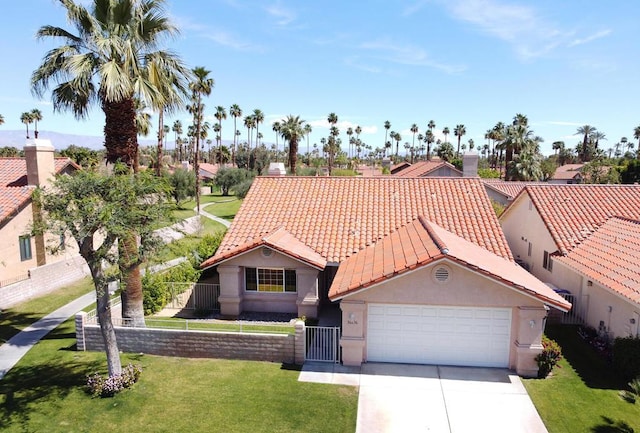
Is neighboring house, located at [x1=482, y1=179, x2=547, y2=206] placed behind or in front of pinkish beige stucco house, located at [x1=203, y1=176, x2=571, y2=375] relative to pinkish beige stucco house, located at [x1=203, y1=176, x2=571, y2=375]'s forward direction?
behind

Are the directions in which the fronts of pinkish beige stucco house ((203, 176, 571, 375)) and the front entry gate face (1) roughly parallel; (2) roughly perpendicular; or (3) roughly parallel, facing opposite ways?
roughly parallel

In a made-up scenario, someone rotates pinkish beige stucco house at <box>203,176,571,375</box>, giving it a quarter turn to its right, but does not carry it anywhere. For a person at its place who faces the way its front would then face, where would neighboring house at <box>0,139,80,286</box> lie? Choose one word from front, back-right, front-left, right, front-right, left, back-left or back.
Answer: front

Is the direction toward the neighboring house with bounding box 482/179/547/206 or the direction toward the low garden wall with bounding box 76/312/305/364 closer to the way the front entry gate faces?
the low garden wall

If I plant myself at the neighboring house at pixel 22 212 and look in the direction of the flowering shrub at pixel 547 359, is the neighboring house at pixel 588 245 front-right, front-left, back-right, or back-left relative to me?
front-left

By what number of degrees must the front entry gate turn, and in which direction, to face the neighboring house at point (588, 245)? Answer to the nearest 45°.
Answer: approximately 135° to its left

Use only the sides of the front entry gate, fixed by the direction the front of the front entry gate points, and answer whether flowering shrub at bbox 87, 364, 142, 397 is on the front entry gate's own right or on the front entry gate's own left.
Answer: on the front entry gate's own right

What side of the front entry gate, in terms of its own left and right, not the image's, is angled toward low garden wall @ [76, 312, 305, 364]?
right

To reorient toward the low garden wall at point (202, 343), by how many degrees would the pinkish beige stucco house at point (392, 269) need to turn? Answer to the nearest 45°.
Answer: approximately 45° to its right

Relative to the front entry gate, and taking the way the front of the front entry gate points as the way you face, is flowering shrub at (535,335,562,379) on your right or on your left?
on your left

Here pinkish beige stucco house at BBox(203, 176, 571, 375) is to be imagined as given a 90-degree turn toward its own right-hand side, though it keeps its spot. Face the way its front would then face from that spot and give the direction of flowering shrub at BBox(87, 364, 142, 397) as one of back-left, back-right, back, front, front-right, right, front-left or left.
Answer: front-left

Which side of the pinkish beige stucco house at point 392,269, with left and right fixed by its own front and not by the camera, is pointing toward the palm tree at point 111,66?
right

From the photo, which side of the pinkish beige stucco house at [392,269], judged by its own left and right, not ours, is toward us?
front
